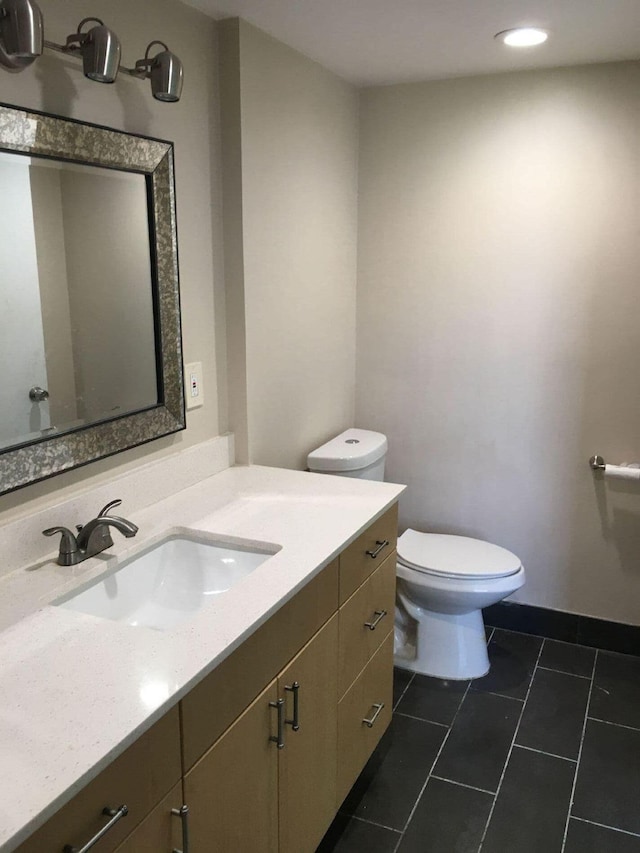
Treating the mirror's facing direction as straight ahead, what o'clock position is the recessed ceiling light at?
The recessed ceiling light is roughly at 10 o'clock from the mirror.

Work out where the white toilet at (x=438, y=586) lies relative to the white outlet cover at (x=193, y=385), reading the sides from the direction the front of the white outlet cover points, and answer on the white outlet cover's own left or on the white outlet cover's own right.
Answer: on the white outlet cover's own left

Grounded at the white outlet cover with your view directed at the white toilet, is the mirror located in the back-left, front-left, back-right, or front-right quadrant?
back-right

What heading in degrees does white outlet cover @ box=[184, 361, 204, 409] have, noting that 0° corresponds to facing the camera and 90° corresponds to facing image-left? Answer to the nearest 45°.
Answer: approximately 315°

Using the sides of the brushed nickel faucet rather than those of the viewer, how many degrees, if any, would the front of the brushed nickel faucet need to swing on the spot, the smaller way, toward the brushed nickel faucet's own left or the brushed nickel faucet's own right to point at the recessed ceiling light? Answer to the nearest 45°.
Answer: approximately 45° to the brushed nickel faucet's own left

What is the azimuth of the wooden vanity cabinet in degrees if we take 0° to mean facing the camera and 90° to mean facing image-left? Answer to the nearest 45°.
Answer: approximately 315°

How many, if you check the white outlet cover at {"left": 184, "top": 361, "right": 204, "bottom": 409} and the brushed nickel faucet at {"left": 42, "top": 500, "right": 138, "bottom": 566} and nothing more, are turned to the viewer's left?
0

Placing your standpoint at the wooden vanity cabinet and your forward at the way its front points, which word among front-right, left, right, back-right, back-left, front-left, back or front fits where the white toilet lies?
left

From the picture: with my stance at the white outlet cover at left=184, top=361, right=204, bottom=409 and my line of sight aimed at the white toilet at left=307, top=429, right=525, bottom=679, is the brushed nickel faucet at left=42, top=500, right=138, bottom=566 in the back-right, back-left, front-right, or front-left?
back-right

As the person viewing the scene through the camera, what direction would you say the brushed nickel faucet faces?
facing the viewer and to the right of the viewer
